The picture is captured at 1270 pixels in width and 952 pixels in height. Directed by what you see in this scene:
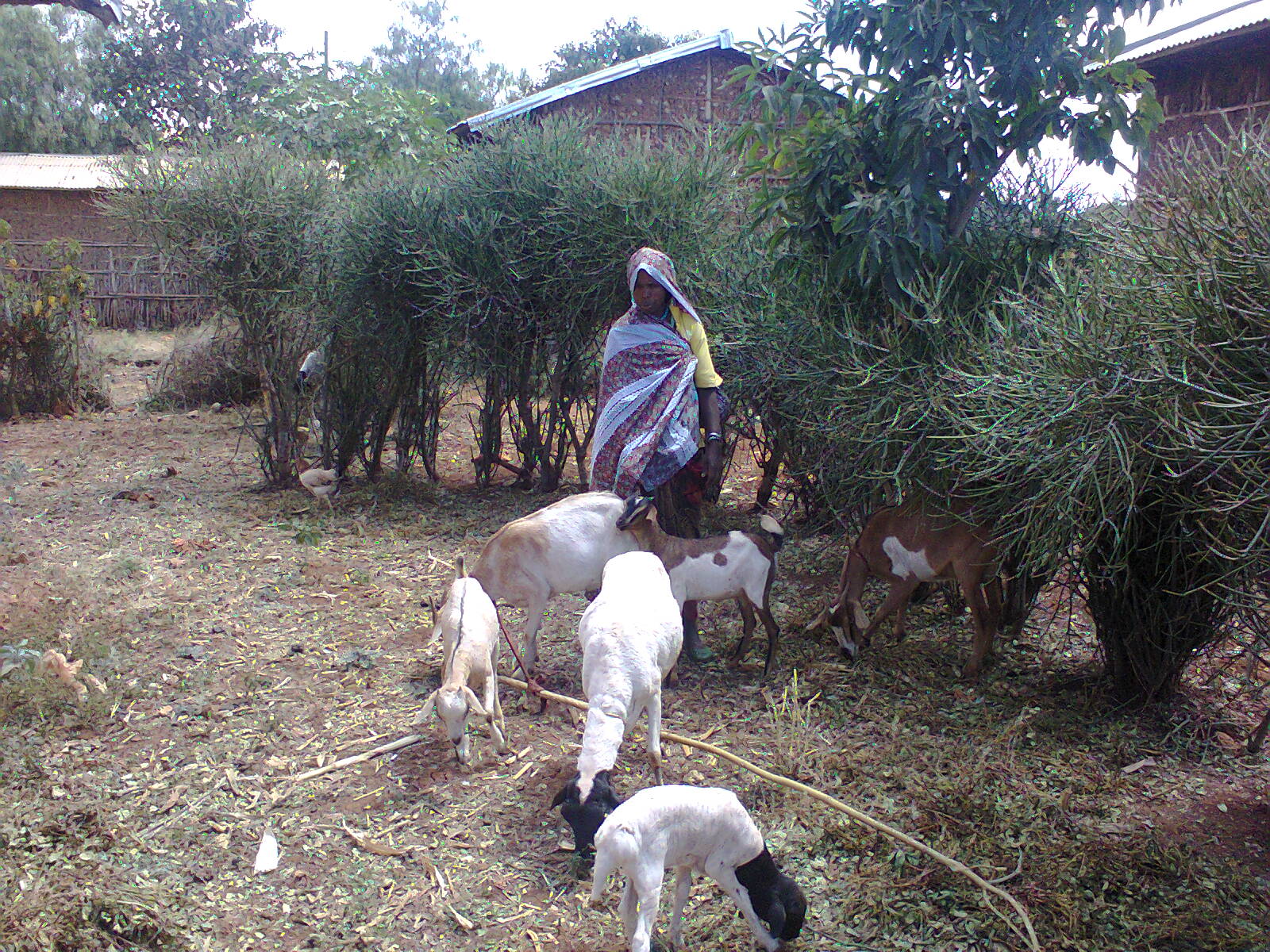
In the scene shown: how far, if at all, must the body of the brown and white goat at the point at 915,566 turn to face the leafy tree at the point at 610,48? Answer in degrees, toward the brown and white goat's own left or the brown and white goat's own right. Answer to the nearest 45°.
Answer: approximately 90° to the brown and white goat's own right

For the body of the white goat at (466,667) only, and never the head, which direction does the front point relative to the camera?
toward the camera

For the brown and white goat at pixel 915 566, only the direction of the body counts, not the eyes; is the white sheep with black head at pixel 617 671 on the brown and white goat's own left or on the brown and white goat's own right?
on the brown and white goat's own left

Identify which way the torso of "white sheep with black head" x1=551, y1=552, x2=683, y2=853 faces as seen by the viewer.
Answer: toward the camera

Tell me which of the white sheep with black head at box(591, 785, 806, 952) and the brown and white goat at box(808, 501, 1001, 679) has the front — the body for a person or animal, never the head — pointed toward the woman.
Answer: the brown and white goat

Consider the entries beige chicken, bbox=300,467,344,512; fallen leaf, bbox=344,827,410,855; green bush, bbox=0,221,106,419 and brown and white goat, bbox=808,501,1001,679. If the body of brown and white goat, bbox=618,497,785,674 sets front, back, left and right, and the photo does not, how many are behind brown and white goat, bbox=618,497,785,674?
1

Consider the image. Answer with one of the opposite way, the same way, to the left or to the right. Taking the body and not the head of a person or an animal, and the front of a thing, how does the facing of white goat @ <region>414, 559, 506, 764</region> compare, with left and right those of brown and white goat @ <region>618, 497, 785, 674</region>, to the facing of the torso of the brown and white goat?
to the left

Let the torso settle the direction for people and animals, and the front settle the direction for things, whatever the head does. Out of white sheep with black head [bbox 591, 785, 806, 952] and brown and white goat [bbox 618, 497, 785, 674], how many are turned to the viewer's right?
1

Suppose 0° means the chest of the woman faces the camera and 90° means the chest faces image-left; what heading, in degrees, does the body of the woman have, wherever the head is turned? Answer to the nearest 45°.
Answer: approximately 45°

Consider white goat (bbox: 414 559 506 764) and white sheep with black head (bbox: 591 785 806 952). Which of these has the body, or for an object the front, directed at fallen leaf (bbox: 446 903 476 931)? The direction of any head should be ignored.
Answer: the white goat

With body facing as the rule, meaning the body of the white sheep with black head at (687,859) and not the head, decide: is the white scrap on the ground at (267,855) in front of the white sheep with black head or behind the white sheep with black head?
behind

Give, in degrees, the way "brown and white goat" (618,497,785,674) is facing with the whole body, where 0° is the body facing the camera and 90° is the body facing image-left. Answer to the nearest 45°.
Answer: approximately 90°

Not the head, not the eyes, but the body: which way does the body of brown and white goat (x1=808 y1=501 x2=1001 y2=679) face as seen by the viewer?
to the viewer's left

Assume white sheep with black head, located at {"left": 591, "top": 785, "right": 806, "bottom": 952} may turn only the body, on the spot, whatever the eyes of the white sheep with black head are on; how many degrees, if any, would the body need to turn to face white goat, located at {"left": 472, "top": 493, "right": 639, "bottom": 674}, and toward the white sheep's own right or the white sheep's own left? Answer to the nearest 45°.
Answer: approximately 90° to the white sheep's own left

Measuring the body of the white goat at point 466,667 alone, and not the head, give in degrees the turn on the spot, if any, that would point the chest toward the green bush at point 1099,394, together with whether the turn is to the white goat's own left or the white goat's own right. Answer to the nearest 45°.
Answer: approximately 90° to the white goat's own left

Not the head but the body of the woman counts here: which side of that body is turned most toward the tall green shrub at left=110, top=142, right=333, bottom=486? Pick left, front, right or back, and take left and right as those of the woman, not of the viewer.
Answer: right
